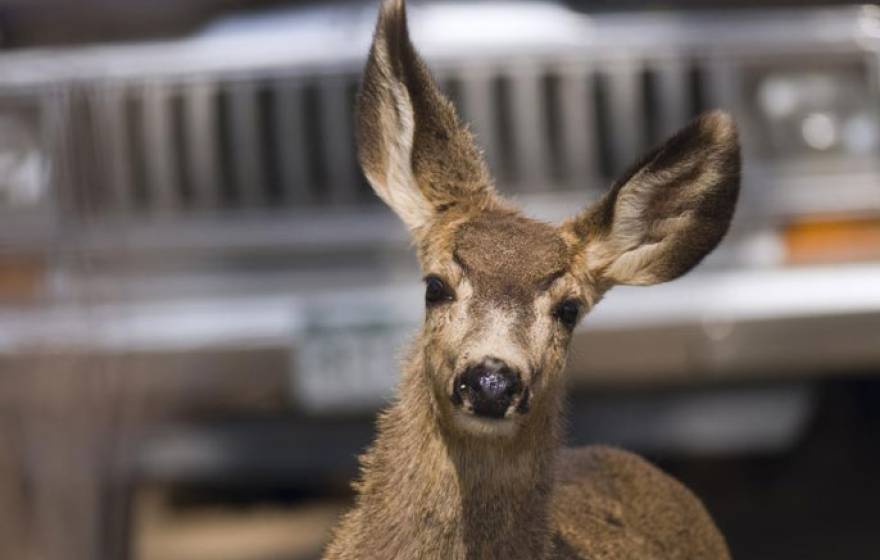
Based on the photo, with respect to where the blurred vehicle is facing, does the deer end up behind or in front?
in front

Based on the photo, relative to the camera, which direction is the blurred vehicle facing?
toward the camera
